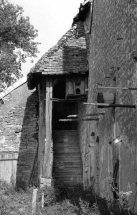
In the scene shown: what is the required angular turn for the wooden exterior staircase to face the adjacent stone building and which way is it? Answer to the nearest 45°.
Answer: approximately 135° to its right

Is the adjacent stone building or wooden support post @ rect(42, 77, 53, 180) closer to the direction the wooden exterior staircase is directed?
the wooden support post

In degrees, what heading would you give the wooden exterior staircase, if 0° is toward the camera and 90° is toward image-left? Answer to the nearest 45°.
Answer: approximately 0°

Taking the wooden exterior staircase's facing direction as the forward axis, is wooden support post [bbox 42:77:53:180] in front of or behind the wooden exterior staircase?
in front
